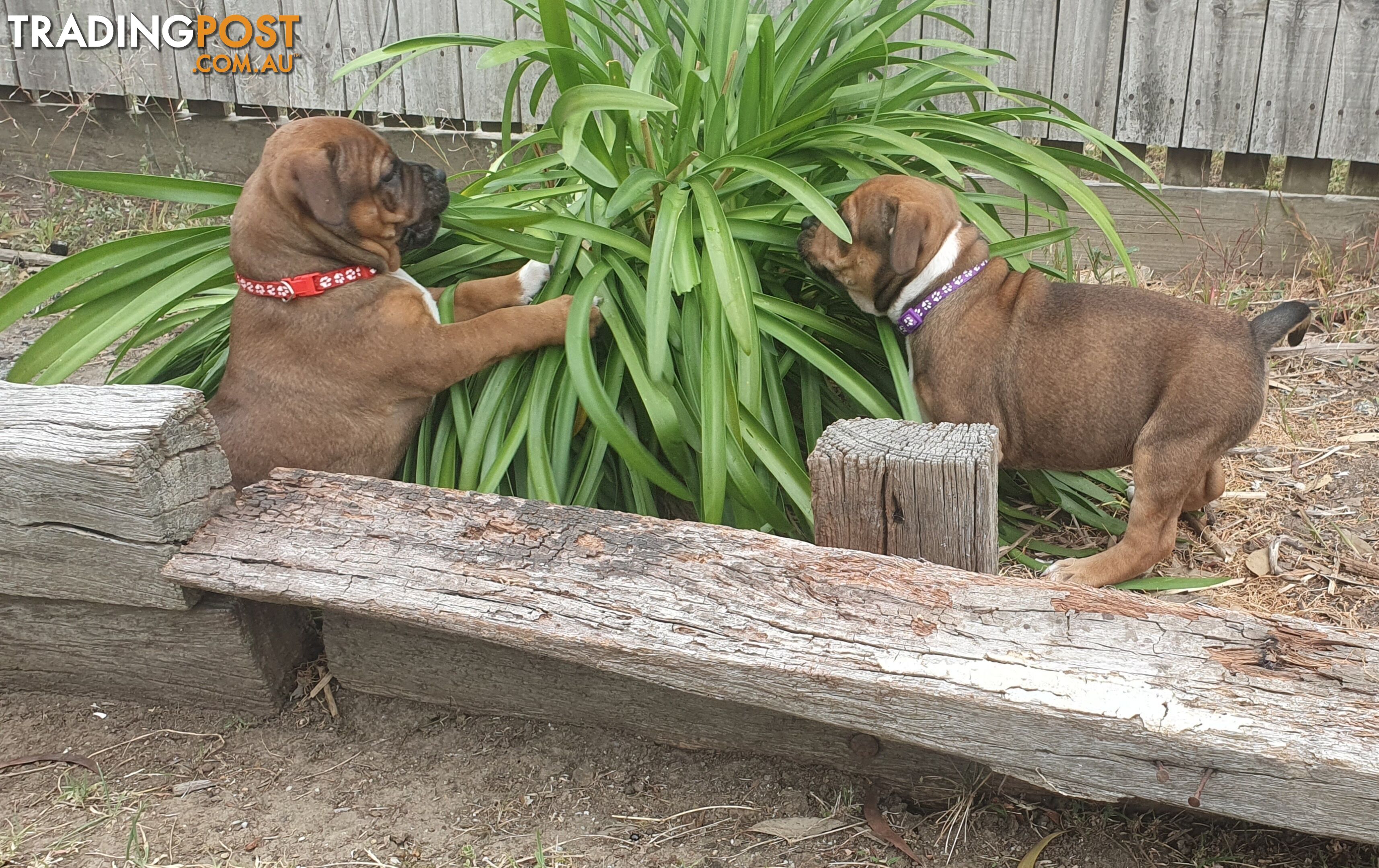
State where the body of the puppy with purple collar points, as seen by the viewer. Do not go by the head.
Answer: to the viewer's left

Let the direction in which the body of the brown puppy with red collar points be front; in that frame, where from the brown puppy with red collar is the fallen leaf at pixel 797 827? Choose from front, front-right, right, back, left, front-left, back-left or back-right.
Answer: front-right

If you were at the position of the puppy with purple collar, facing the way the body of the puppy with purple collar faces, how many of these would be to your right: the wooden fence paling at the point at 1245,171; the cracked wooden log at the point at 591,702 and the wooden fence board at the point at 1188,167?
2

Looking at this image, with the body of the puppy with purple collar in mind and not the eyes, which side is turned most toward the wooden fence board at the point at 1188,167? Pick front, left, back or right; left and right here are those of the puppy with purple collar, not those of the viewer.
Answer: right

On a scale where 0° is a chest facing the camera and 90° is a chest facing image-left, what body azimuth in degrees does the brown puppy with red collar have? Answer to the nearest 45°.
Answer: approximately 270°

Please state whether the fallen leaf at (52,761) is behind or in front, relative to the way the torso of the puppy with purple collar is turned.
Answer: in front

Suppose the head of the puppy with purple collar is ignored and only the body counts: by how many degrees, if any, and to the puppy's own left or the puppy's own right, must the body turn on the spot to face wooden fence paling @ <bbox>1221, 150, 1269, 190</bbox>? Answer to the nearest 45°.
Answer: approximately 90° to the puppy's own right

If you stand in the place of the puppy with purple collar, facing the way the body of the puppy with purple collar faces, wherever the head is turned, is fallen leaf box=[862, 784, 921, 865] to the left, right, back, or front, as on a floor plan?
left

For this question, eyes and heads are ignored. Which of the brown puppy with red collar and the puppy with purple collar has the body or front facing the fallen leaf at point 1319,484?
the brown puppy with red collar

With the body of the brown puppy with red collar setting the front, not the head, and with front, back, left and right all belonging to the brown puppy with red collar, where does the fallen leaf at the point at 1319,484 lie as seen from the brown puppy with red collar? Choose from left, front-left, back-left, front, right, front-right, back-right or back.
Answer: front

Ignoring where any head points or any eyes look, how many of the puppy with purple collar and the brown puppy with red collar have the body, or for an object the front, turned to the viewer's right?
1

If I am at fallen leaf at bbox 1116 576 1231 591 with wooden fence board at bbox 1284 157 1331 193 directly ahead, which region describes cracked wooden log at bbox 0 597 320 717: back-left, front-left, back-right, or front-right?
back-left

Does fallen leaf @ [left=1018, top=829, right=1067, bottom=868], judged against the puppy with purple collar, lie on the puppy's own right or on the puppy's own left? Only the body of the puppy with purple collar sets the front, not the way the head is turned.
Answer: on the puppy's own left

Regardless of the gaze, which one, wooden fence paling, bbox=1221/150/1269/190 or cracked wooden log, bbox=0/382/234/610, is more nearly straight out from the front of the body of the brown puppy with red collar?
the wooden fence paling

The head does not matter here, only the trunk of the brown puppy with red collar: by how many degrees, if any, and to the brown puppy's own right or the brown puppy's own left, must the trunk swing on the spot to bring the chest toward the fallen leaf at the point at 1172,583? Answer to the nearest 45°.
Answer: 0° — it already faces it
